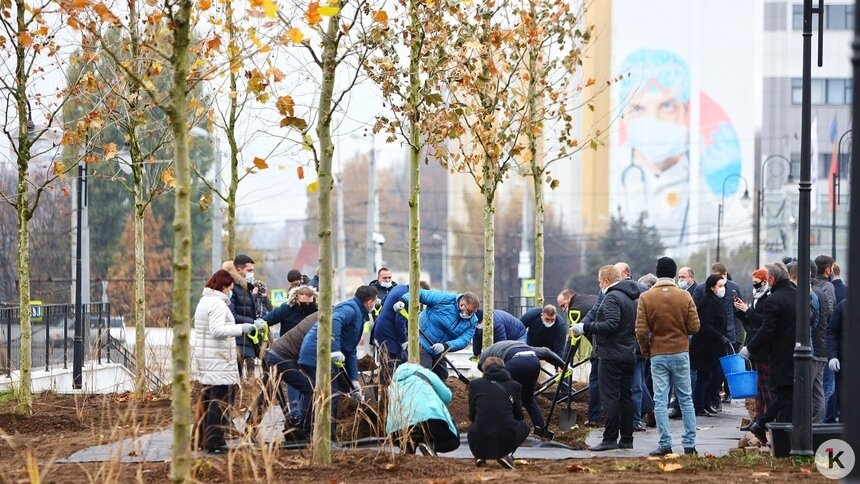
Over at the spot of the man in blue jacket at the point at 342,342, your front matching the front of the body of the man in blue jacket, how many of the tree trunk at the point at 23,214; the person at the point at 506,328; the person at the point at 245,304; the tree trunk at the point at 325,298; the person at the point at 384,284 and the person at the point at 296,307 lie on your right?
1

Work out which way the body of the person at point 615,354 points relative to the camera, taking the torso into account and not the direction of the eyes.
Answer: to the viewer's left

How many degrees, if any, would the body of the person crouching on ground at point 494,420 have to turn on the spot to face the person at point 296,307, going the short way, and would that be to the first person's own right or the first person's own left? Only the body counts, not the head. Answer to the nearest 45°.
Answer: approximately 45° to the first person's own left

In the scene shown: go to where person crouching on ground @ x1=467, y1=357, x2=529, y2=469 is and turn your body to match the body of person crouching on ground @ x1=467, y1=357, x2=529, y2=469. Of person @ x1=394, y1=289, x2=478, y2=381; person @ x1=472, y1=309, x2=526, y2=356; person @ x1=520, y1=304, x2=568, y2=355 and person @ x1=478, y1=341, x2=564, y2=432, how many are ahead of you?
4

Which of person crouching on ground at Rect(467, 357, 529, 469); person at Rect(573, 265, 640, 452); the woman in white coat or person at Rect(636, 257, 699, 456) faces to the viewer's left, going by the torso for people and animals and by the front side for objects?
person at Rect(573, 265, 640, 452)

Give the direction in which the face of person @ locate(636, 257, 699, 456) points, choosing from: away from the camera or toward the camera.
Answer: away from the camera

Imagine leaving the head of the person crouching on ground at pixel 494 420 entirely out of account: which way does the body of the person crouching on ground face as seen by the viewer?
away from the camera

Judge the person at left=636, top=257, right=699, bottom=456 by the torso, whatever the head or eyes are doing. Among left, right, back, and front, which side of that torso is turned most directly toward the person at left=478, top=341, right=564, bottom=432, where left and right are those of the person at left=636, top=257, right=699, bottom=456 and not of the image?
left

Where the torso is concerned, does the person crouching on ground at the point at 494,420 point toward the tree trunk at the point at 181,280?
no

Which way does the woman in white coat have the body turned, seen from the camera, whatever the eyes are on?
to the viewer's right

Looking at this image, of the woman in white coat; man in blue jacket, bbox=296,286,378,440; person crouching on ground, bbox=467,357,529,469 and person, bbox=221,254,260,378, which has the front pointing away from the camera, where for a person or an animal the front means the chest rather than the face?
the person crouching on ground

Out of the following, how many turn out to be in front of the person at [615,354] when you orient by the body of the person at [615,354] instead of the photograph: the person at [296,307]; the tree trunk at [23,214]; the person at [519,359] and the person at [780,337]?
3

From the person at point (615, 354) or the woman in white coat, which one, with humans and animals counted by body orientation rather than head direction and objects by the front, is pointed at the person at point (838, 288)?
the woman in white coat

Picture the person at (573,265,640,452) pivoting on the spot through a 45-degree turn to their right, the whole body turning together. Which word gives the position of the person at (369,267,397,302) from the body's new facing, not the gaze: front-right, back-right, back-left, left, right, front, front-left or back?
front

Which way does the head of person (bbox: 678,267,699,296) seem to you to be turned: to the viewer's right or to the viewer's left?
to the viewer's left

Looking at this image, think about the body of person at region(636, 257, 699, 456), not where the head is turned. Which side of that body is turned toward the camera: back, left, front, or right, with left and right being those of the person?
back

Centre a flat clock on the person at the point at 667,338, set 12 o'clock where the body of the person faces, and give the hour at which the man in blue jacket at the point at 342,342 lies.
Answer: The man in blue jacket is roughly at 9 o'clock from the person.
